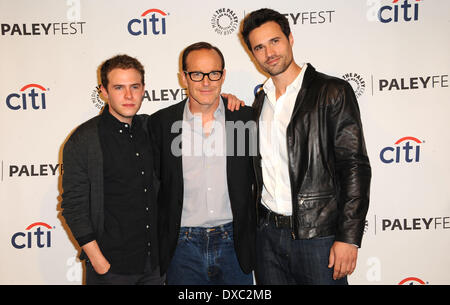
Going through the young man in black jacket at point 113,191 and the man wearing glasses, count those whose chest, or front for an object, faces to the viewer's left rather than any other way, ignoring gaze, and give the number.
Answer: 0

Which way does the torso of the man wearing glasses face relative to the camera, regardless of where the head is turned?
toward the camera

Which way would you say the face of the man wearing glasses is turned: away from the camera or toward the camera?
toward the camera

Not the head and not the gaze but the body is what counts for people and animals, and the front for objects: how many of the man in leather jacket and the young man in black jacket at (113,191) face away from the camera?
0

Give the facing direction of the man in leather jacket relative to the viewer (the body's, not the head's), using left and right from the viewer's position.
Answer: facing the viewer and to the left of the viewer
